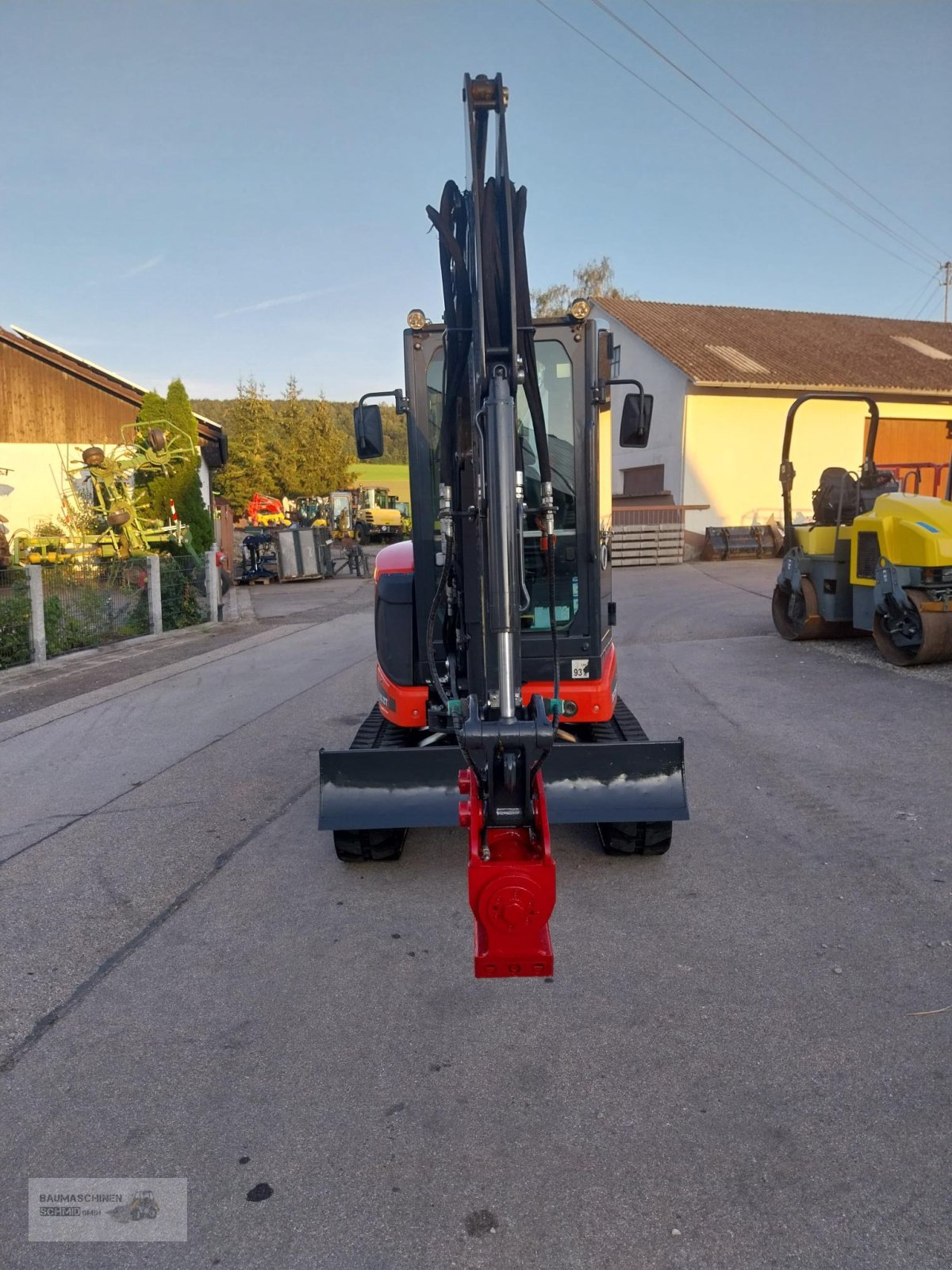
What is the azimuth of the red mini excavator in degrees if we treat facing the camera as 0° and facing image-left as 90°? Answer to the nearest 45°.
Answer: approximately 0°

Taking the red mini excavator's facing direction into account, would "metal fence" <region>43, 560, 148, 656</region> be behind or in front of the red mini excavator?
behind

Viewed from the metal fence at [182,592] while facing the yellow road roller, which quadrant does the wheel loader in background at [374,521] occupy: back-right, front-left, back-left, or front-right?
back-left

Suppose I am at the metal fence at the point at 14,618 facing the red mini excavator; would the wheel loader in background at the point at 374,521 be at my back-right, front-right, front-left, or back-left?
back-left

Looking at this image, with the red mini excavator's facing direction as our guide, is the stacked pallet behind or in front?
behind
